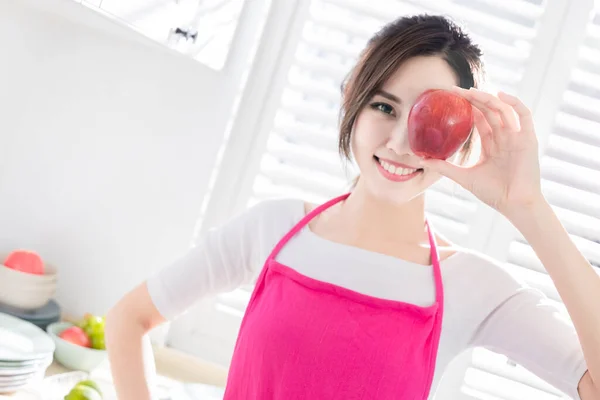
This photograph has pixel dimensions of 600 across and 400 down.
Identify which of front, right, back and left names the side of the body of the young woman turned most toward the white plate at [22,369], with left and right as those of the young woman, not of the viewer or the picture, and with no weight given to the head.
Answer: right

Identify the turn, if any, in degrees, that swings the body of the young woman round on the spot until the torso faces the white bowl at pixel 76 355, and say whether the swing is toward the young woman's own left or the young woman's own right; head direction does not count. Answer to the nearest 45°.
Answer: approximately 135° to the young woman's own right

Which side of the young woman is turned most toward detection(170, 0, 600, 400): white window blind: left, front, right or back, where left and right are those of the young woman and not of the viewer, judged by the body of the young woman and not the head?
back

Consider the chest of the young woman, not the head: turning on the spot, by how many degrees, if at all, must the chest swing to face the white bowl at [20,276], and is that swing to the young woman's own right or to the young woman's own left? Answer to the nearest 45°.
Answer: approximately 135° to the young woman's own right

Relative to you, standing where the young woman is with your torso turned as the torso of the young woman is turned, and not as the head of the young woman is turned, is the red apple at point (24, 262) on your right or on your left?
on your right

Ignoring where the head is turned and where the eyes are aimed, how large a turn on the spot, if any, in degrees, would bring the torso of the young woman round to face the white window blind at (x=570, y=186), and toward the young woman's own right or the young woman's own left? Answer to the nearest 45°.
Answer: approximately 135° to the young woman's own left

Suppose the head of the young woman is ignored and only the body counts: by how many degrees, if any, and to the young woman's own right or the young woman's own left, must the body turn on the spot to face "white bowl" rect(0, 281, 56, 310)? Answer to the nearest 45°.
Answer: approximately 135° to the young woman's own right

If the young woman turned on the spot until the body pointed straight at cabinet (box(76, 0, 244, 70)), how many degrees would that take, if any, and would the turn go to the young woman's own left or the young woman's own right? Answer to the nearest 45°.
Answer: approximately 135° to the young woman's own right

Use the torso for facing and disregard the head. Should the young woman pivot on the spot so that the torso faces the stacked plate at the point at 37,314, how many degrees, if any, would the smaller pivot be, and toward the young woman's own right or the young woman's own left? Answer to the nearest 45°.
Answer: approximately 135° to the young woman's own right

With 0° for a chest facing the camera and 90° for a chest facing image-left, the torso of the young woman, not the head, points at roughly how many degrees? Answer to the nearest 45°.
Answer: approximately 0°
